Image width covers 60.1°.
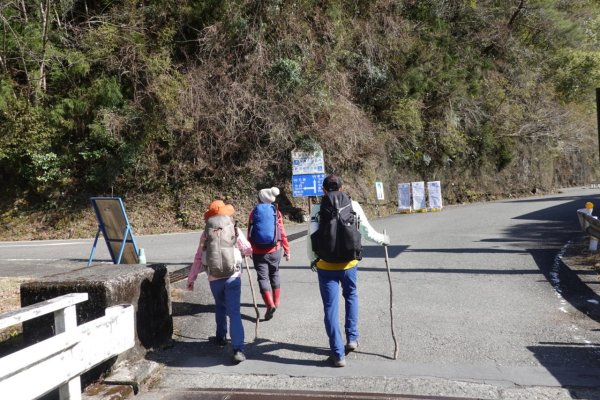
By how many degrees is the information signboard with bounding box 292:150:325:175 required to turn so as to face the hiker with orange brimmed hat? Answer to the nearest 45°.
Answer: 0° — it already faces them

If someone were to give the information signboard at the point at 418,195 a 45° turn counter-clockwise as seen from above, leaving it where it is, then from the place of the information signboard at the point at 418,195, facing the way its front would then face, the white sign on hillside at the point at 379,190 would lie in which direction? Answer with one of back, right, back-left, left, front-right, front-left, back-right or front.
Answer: right

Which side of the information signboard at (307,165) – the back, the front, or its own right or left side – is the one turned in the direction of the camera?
front

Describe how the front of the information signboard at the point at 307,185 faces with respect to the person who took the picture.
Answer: facing the viewer

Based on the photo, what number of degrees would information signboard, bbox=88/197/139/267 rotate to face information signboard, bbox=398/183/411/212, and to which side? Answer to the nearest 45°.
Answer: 0° — it already faces it

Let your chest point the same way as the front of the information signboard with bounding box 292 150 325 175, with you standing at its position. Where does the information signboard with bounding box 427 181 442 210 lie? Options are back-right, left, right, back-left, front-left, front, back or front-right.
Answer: back-left

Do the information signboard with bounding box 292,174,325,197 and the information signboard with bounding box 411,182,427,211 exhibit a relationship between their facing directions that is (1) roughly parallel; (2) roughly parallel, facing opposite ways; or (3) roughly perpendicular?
roughly parallel

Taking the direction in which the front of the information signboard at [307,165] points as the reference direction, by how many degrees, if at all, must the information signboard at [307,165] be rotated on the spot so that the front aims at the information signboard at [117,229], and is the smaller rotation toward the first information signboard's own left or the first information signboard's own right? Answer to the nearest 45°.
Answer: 0° — it already faces it

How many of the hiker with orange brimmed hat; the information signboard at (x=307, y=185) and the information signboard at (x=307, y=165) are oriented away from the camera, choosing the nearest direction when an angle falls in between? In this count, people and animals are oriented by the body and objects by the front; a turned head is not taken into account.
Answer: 1

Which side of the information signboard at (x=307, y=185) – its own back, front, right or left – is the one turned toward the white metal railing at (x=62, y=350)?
front

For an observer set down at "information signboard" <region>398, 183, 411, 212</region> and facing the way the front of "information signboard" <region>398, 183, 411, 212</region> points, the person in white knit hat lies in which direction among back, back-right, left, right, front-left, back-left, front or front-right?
front

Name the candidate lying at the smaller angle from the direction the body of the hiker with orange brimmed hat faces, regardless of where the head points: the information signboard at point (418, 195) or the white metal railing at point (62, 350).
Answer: the information signboard

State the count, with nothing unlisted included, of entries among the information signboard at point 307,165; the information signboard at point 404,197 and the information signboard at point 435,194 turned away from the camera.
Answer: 0

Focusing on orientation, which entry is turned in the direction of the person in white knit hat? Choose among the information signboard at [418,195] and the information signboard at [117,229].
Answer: the information signboard at [418,195]

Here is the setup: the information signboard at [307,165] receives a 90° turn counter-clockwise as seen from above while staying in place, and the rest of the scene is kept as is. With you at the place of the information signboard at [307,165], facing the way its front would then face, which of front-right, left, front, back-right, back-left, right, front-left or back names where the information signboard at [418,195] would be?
front-left

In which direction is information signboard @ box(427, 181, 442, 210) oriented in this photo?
toward the camera

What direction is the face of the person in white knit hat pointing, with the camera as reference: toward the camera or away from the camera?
away from the camera

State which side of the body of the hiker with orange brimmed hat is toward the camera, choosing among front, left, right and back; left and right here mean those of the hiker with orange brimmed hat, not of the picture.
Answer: back

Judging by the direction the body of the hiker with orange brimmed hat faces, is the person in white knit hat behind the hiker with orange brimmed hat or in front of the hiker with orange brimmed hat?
in front
